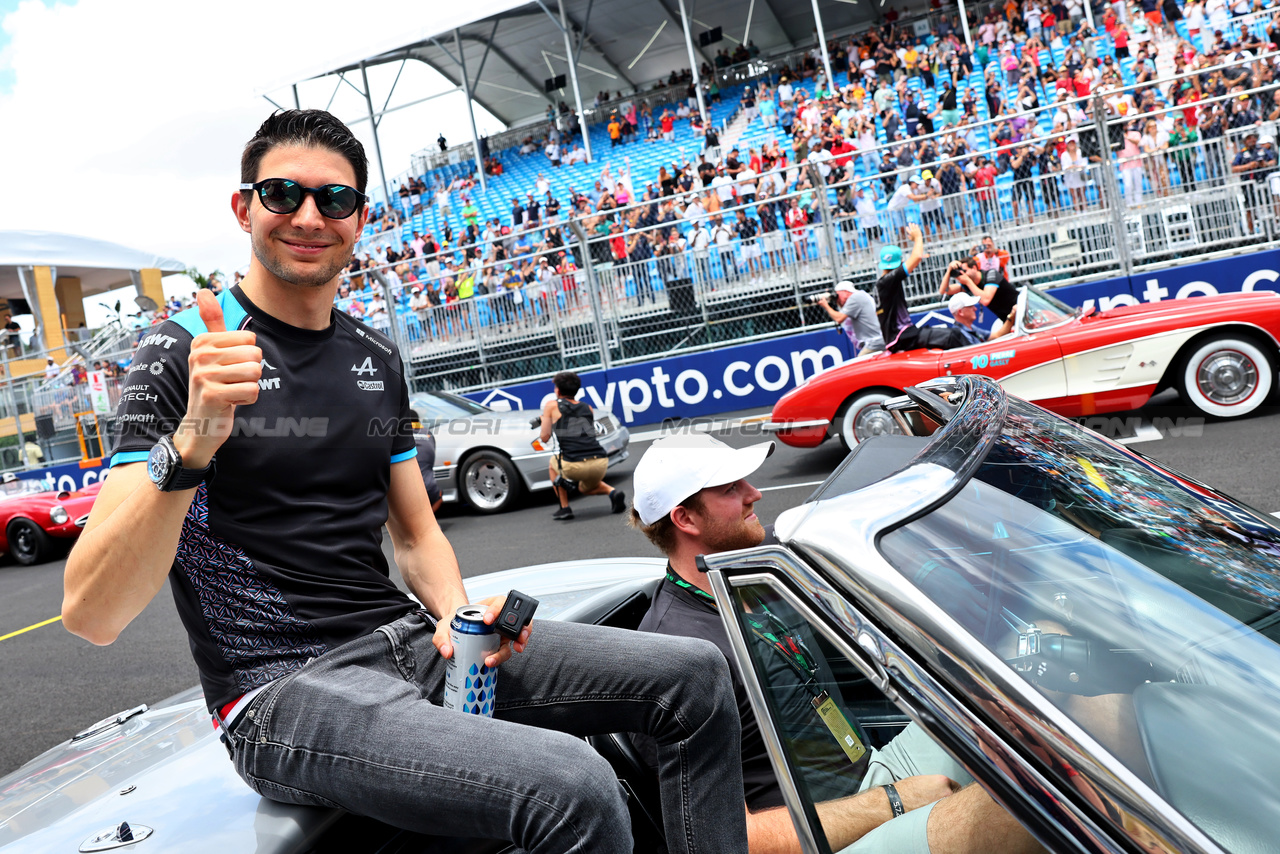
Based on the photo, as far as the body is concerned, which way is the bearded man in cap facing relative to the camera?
to the viewer's right

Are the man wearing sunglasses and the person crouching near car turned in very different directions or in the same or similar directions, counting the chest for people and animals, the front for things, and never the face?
very different directions

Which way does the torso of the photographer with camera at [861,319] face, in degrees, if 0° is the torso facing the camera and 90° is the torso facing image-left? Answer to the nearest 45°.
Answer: approximately 90°

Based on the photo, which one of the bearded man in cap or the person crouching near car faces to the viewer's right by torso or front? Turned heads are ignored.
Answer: the bearded man in cap

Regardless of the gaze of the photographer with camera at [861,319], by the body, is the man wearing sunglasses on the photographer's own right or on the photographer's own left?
on the photographer's own left

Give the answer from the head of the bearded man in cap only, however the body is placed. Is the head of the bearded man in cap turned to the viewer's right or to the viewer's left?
to the viewer's right

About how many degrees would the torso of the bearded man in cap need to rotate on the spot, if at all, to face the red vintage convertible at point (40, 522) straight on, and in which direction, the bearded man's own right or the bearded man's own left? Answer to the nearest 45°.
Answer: approximately 135° to the bearded man's own left
